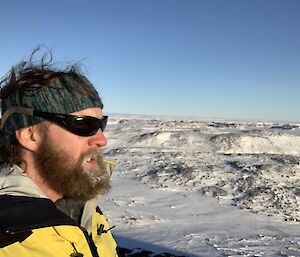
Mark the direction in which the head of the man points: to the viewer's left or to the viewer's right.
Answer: to the viewer's right

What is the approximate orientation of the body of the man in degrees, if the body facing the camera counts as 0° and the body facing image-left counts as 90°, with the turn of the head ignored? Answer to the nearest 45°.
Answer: approximately 315°
